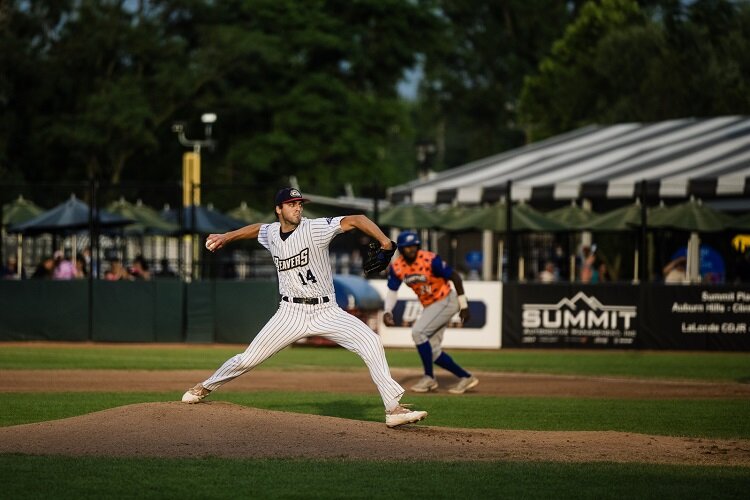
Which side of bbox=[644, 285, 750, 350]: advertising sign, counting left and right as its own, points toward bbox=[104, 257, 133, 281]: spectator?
right

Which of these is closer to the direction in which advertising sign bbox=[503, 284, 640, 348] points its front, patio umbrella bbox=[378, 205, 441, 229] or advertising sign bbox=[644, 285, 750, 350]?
the advertising sign

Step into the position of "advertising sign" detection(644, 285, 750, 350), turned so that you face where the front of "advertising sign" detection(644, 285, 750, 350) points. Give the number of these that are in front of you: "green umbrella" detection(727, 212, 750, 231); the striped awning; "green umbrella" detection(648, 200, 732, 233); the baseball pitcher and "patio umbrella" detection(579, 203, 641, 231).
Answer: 1

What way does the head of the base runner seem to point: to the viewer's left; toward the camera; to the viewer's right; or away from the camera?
toward the camera

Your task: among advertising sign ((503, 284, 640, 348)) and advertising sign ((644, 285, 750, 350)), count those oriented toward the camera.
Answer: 2

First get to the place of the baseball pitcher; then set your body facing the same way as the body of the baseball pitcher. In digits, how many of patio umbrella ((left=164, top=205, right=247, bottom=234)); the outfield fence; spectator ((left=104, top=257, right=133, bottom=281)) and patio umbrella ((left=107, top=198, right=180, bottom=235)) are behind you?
4

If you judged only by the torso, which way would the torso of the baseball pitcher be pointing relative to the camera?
toward the camera

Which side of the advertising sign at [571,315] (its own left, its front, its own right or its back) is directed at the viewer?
front

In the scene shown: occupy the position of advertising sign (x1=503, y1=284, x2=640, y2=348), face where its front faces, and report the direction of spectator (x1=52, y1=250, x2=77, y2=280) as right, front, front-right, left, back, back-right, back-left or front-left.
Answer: right

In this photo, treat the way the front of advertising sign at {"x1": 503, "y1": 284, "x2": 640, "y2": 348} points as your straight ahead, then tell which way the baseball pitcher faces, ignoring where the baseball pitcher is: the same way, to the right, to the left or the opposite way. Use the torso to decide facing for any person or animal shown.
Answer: the same way

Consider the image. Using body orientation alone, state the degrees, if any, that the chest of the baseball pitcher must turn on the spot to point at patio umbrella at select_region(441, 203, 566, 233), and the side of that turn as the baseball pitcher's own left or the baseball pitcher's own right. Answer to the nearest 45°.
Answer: approximately 180°

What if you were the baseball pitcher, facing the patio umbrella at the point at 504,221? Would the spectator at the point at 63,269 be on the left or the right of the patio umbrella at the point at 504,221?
left

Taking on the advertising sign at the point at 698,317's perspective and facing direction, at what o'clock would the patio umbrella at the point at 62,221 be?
The patio umbrella is roughly at 3 o'clock from the advertising sign.

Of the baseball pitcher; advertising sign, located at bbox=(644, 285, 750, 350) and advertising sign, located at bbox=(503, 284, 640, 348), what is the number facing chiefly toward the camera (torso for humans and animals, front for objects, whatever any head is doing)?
3

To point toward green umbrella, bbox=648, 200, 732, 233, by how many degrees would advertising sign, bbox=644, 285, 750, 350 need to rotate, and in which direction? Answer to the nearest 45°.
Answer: approximately 180°

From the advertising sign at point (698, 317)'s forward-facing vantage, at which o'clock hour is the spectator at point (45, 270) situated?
The spectator is roughly at 3 o'clock from the advertising sign.

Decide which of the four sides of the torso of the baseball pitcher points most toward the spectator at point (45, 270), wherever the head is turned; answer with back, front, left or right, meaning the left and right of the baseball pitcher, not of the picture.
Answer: back

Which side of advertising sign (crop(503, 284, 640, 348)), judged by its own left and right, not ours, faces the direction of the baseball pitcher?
front

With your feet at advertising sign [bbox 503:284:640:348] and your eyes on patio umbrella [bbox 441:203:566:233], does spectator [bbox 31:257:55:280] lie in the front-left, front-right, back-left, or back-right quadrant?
front-left

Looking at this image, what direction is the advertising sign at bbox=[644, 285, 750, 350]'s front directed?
toward the camera
